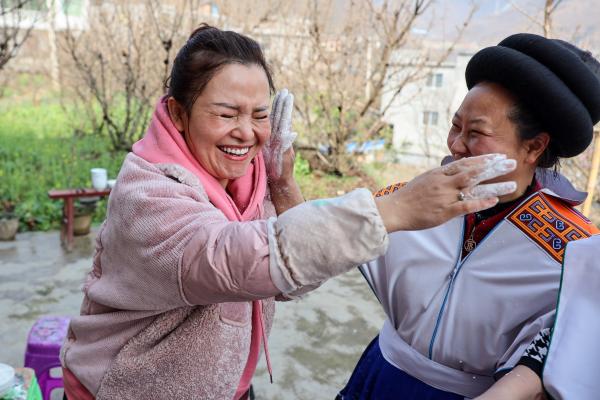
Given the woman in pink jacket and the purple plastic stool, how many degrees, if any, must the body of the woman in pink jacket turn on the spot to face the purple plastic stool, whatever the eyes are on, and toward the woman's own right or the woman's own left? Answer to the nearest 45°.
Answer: approximately 180°

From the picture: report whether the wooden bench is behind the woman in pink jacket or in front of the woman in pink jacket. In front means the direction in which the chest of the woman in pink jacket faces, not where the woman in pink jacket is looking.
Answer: behind

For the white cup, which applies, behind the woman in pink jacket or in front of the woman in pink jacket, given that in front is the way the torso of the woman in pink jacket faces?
behind
